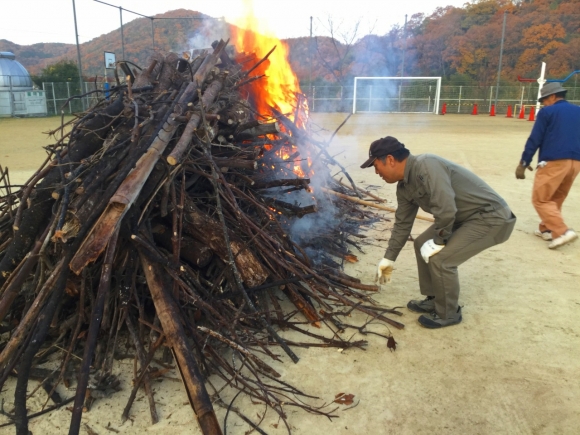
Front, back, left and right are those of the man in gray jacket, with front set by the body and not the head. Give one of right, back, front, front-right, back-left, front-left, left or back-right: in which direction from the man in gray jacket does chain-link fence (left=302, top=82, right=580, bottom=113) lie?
right

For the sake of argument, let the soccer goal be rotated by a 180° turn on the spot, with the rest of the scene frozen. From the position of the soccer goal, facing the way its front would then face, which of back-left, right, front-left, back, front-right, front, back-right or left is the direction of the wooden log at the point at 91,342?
back

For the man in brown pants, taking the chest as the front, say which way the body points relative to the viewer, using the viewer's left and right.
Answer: facing away from the viewer and to the left of the viewer

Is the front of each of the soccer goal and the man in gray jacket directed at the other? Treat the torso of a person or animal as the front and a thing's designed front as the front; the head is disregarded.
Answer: no

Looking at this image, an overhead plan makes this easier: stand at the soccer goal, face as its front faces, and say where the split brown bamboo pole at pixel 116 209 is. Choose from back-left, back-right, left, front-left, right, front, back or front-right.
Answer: front

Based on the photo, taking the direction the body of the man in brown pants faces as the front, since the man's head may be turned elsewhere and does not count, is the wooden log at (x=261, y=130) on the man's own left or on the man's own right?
on the man's own left

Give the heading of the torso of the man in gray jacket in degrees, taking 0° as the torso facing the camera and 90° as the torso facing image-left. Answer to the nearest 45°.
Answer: approximately 90°

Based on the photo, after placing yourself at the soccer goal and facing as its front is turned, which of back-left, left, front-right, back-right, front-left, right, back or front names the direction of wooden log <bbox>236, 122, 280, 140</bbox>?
front

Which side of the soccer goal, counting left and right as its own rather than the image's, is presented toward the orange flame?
front

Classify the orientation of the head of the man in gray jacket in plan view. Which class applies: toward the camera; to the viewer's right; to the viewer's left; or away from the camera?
to the viewer's left

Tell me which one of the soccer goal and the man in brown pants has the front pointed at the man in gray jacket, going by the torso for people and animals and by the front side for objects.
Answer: the soccer goal

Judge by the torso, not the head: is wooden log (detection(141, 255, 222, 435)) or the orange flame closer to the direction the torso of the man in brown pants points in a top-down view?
the orange flame

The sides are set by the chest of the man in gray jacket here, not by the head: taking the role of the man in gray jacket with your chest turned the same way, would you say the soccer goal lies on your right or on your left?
on your right

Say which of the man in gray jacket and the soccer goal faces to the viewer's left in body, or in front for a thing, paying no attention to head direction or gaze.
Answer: the man in gray jacket

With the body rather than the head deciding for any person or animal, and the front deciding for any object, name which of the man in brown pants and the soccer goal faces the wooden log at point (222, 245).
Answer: the soccer goal

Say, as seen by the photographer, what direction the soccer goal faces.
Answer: facing the viewer
